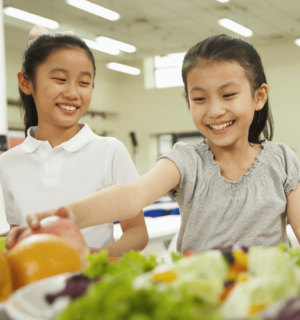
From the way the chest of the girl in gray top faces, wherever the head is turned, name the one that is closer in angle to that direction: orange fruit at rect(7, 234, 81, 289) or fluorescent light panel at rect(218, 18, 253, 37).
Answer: the orange fruit

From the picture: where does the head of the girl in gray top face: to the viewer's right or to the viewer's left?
to the viewer's left

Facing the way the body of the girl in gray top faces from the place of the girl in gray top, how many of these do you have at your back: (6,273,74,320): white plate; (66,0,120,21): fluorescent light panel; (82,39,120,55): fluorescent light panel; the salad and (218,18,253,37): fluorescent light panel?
3

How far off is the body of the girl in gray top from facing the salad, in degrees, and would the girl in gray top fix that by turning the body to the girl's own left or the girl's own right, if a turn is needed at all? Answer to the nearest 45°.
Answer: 0° — they already face it

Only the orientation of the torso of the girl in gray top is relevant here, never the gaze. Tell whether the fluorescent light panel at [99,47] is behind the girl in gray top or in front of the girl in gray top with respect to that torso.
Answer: behind

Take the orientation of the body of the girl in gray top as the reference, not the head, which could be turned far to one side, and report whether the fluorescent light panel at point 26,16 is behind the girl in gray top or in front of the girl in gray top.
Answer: behind

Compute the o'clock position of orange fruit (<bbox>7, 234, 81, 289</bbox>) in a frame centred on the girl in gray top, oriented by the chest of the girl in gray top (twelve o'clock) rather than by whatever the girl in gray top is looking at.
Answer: The orange fruit is roughly at 1 o'clock from the girl in gray top.

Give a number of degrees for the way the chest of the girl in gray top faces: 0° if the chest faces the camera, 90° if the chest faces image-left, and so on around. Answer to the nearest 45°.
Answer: approximately 0°

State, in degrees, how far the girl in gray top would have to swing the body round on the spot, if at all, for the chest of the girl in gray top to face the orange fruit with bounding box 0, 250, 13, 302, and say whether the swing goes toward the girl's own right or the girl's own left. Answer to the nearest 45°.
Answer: approximately 45° to the girl's own right

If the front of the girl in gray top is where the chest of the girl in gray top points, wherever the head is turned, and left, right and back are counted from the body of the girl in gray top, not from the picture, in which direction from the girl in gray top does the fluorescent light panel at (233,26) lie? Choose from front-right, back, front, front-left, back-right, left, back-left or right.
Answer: back
